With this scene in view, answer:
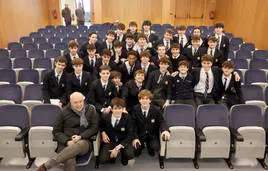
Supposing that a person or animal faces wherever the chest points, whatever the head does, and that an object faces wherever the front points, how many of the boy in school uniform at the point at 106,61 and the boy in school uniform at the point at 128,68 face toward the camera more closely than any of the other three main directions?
2

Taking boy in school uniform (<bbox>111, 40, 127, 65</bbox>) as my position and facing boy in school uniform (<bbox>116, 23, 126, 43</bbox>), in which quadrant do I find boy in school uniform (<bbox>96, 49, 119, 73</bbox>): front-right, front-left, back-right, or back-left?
back-left

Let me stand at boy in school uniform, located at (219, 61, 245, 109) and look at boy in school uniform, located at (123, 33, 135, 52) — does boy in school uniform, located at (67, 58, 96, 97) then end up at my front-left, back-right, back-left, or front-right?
front-left

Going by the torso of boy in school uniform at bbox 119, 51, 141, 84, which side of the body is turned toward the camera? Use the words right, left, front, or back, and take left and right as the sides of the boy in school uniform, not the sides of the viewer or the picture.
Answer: front

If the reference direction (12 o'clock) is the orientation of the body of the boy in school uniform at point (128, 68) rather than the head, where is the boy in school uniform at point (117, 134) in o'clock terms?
the boy in school uniform at point (117, 134) is roughly at 12 o'clock from the boy in school uniform at point (128, 68).

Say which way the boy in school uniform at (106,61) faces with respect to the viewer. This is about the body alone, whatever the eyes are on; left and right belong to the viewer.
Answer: facing the viewer

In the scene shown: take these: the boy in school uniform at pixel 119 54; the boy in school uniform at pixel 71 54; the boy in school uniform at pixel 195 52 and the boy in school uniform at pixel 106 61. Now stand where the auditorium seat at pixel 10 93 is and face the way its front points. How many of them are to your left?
4

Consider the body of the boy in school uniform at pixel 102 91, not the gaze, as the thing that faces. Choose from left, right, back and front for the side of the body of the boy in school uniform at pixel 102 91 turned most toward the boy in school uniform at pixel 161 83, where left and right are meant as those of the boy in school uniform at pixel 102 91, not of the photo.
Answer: left

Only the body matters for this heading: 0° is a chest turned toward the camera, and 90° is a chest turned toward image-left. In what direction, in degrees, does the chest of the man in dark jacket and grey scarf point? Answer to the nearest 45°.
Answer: approximately 0°

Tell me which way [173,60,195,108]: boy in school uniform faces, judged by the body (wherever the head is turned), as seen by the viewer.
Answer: toward the camera

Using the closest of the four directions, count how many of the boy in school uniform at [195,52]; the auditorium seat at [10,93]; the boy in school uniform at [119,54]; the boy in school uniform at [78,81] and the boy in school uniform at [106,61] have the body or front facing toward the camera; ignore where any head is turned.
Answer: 5

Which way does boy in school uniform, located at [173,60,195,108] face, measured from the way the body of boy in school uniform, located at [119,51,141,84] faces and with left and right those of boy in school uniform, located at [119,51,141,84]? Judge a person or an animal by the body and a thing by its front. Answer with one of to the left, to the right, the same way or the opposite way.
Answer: the same way

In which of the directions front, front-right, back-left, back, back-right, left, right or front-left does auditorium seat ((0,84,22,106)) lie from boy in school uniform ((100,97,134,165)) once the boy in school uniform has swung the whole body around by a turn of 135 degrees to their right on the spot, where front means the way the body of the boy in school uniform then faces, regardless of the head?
front

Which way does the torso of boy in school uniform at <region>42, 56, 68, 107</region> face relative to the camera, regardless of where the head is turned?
toward the camera

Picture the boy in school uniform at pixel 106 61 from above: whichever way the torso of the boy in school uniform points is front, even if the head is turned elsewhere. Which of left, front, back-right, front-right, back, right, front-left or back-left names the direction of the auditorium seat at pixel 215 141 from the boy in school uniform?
front-left

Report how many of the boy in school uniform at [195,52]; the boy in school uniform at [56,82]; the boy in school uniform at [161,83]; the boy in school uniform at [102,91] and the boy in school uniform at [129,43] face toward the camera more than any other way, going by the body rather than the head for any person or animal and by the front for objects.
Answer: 5
